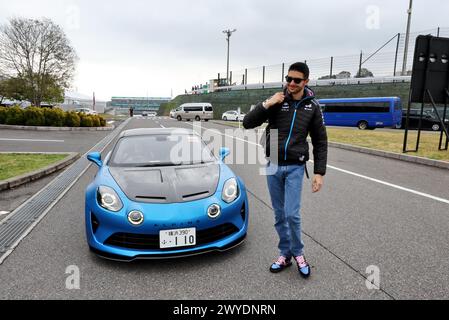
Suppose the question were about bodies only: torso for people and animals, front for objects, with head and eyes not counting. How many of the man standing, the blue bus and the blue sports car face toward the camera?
2

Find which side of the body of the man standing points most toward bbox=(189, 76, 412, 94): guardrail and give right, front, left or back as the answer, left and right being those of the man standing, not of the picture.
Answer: back

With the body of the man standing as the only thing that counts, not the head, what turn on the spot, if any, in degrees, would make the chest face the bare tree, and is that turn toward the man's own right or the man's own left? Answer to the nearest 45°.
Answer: approximately 135° to the man's own right

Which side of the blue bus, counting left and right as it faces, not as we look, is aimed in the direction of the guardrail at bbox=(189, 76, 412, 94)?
right

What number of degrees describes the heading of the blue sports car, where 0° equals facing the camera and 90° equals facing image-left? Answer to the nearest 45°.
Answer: approximately 0°

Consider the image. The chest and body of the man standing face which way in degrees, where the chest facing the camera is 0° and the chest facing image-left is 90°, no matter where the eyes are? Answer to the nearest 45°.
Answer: approximately 0°

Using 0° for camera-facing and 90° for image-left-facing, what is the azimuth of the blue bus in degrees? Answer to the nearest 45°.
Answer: approximately 90°

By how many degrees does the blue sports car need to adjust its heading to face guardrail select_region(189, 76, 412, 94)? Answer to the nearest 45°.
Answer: approximately 135° to its left

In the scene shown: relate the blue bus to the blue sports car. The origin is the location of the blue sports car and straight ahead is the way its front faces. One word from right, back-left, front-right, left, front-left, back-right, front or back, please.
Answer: back-left

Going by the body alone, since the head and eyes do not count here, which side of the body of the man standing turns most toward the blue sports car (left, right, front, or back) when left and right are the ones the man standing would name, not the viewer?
right

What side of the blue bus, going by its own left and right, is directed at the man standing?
left

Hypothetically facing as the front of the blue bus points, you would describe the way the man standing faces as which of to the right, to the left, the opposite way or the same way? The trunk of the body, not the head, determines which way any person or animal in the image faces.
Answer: to the left

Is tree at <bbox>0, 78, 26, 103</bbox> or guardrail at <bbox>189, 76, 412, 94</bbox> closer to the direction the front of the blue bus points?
the tree
